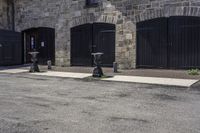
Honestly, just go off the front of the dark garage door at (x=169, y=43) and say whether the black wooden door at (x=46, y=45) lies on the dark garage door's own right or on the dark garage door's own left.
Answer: on the dark garage door's own right

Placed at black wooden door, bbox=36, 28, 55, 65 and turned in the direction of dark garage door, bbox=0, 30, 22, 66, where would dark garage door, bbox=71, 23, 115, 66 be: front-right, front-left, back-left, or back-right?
back-left

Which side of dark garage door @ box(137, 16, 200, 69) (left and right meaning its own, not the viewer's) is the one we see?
front

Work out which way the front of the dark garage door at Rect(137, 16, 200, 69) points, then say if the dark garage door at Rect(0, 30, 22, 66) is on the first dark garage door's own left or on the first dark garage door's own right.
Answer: on the first dark garage door's own right

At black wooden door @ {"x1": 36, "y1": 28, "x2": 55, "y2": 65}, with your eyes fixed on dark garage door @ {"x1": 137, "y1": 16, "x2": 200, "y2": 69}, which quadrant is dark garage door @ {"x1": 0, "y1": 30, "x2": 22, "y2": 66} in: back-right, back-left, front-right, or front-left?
back-right

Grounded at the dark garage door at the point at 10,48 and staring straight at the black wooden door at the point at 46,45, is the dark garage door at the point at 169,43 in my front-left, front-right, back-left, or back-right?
front-right

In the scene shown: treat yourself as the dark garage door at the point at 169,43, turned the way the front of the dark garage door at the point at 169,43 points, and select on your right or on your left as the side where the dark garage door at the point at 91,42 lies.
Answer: on your right
